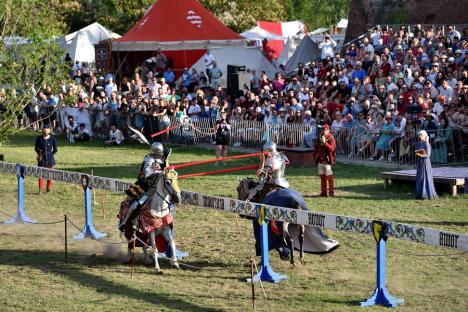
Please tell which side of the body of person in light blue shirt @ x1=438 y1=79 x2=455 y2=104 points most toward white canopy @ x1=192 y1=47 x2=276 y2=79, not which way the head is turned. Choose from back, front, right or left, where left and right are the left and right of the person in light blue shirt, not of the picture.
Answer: right

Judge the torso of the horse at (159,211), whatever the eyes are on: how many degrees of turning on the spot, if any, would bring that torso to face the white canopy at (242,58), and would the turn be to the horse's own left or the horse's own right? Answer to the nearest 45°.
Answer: approximately 135° to the horse's own left

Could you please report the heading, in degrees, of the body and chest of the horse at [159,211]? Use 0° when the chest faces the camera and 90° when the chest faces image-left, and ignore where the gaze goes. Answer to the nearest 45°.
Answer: approximately 315°

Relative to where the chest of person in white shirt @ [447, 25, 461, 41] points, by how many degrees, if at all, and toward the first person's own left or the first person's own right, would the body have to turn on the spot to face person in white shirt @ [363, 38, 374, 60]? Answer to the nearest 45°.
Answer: approximately 45° to the first person's own right

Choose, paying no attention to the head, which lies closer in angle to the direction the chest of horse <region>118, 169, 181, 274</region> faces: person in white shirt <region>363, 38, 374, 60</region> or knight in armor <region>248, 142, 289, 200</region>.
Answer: the knight in armor

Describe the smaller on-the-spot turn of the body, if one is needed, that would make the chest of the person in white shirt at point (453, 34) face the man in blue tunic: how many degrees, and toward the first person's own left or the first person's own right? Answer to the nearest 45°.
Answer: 0° — they already face them

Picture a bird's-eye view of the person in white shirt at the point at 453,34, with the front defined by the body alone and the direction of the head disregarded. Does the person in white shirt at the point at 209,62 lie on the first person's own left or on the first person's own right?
on the first person's own right

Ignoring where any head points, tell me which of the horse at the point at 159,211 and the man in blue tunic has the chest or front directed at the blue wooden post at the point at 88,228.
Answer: the man in blue tunic

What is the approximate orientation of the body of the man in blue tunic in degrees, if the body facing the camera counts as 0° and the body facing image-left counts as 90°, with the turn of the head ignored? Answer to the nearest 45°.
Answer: approximately 0°

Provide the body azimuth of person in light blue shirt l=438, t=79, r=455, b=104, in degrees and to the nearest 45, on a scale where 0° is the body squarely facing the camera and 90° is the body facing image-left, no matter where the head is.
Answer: approximately 45°
